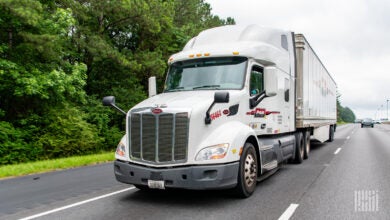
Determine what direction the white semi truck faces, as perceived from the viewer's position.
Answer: facing the viewer and to the left of the viewer
